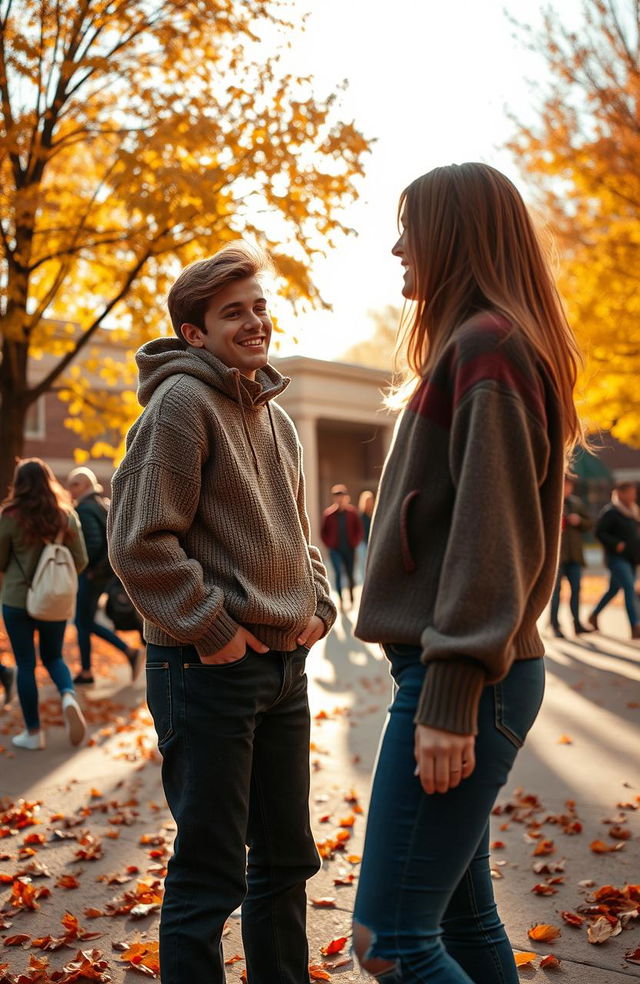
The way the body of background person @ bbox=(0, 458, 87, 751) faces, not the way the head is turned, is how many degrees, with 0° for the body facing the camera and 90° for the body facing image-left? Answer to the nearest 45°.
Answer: approximately 135°

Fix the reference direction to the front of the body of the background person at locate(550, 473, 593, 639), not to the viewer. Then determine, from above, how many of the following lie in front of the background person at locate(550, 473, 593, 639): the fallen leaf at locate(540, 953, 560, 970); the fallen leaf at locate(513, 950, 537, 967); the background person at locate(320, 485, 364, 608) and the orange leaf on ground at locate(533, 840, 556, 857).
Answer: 3

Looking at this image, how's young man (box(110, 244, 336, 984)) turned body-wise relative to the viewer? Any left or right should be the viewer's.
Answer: facing the viewer and to the right of the viewer

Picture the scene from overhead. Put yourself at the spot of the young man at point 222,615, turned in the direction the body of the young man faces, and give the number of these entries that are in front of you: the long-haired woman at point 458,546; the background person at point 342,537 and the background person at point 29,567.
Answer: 1

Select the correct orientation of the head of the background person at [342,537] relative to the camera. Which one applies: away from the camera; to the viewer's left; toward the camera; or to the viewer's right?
toward the camera

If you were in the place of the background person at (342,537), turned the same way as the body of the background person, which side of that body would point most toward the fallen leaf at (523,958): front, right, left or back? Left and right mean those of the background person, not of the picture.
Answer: front

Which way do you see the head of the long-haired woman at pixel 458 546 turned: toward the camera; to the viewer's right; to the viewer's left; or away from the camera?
to the viewer's left

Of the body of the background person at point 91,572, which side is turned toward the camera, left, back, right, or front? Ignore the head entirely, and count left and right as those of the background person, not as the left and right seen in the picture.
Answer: left

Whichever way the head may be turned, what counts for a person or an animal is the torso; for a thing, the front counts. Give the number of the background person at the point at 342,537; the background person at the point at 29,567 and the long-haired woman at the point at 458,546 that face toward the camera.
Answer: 1

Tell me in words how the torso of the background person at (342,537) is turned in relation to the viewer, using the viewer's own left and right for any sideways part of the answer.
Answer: facing the viewer

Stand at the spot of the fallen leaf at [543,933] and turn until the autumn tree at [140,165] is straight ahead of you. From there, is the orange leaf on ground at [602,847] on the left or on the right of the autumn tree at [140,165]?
right

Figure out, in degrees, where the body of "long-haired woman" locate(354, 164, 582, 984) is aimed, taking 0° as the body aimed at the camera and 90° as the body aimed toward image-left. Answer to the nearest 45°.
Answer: approximately 90°

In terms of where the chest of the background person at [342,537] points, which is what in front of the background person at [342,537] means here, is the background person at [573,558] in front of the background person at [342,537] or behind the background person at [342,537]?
in front

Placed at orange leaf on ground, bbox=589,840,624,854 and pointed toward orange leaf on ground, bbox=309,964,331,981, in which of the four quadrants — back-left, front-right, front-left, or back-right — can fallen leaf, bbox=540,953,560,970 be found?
front-left

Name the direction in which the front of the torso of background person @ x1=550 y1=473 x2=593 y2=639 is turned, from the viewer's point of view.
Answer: toward the camera

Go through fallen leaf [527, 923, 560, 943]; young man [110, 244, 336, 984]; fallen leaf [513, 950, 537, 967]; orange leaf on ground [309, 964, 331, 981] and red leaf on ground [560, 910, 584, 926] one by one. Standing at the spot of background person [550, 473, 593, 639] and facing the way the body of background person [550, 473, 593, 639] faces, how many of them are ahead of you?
5

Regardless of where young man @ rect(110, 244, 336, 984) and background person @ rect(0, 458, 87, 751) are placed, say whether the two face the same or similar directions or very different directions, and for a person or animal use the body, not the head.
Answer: very different directions
